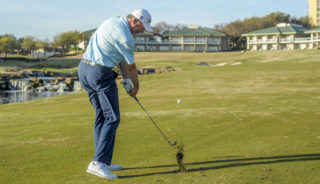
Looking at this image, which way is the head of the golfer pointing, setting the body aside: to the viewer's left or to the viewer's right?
to the viewer's right

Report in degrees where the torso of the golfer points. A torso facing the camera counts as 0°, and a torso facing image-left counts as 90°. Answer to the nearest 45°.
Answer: approximately 270°
